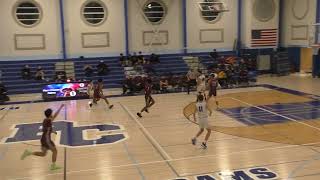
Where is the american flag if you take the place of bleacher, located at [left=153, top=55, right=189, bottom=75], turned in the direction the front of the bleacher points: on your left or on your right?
on your left

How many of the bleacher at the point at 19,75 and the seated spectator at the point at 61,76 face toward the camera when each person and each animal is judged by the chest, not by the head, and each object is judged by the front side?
2

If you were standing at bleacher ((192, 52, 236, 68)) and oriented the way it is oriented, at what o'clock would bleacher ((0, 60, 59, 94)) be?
bleacher ((0, 60, 59, 94)) is roughly at 2 o'clock from bleacher ((192, 52, 236, 68)).

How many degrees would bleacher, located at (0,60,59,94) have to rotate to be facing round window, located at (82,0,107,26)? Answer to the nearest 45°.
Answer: approximately 90° to its left

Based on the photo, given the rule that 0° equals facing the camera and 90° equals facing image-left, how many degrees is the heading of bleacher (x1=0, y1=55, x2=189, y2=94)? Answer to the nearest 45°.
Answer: approximately 0°
